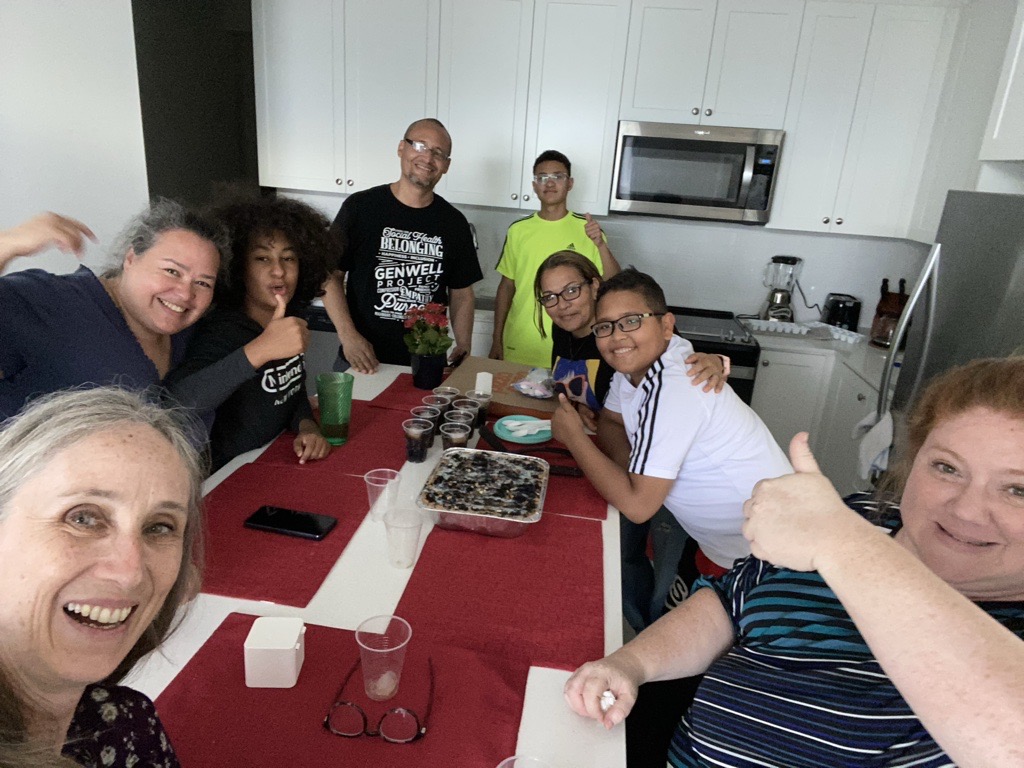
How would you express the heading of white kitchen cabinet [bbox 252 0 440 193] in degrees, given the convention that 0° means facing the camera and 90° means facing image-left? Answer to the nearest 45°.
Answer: approximately 0°

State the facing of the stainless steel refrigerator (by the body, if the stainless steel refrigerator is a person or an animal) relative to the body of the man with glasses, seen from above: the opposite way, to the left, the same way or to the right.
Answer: to the right

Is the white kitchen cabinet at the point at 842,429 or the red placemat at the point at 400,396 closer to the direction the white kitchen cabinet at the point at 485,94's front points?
the red placemat

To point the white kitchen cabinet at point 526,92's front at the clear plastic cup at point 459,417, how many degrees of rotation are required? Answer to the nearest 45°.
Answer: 0° — it already faces it

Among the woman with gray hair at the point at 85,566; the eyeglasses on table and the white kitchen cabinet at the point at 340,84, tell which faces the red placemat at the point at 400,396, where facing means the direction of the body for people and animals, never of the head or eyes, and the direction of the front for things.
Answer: the white kitchen cabinet

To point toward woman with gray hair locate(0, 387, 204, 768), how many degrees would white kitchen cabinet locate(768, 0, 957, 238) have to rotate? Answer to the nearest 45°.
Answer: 0° — it already faces them
